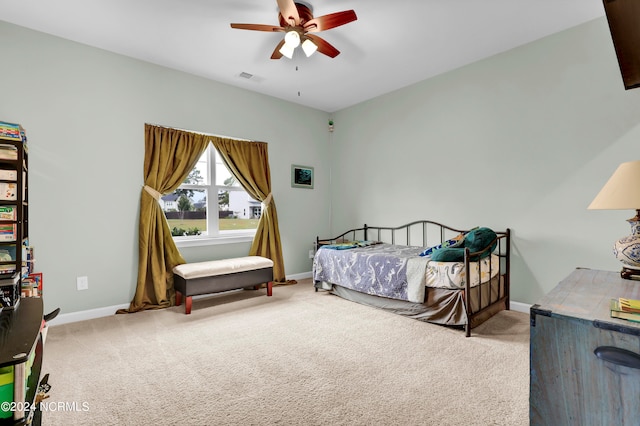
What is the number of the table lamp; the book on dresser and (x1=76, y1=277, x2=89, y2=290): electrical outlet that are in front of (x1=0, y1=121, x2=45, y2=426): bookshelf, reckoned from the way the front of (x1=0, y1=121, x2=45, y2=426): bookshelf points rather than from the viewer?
2

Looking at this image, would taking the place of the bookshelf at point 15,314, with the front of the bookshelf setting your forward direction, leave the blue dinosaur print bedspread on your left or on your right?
on your left

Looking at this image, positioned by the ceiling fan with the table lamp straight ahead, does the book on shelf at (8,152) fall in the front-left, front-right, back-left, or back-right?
back-right

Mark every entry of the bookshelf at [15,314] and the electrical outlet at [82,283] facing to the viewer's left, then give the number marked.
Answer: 0

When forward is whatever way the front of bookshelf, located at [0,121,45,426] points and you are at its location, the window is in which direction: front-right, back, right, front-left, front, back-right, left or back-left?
left

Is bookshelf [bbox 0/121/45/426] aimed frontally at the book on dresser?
yes

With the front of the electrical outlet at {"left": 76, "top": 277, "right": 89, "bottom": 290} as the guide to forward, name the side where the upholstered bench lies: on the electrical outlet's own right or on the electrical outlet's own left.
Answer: on the electrical outlet's own left

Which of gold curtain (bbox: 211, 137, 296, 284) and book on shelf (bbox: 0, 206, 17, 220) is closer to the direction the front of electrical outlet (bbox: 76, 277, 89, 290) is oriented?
the book on shelf

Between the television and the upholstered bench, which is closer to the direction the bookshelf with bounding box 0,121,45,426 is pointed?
the television

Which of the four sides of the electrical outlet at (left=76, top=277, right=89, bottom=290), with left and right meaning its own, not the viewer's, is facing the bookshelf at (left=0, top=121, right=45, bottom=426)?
front

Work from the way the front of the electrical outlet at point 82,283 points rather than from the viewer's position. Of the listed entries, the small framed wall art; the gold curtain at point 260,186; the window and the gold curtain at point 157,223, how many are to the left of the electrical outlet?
4

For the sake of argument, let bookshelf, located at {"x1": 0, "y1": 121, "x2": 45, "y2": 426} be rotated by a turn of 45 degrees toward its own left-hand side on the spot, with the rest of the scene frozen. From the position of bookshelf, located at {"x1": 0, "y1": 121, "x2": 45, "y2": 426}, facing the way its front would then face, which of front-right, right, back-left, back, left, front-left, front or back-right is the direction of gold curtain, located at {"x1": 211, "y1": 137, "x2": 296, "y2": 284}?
front-left

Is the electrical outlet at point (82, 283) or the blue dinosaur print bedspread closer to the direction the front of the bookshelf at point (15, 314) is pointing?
the blue dinosaur print bedspread
